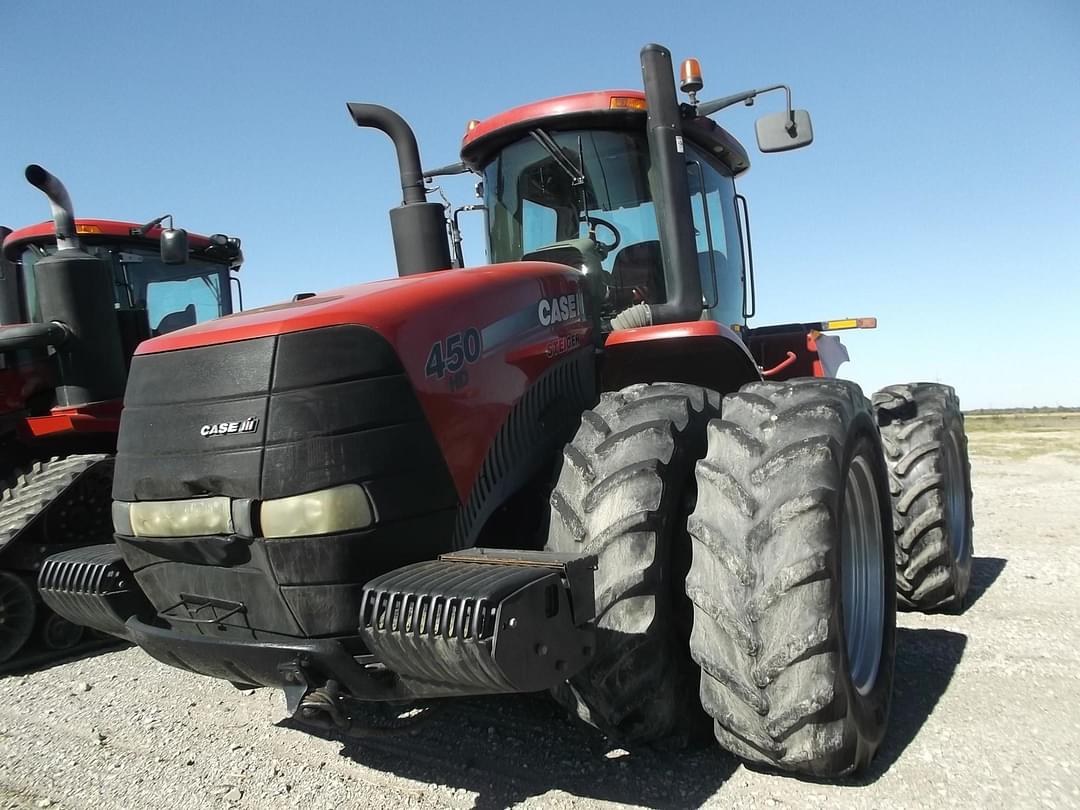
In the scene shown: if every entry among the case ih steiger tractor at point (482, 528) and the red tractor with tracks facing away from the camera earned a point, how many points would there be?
0

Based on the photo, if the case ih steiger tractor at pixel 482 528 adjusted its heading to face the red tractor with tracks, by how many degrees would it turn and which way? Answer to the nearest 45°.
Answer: approximately 90° to its right

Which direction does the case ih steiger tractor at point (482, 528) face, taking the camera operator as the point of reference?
facing the viewer and to the left of the viewer

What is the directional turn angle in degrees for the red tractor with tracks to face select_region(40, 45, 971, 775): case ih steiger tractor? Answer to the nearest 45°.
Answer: approximately 45° to its left
